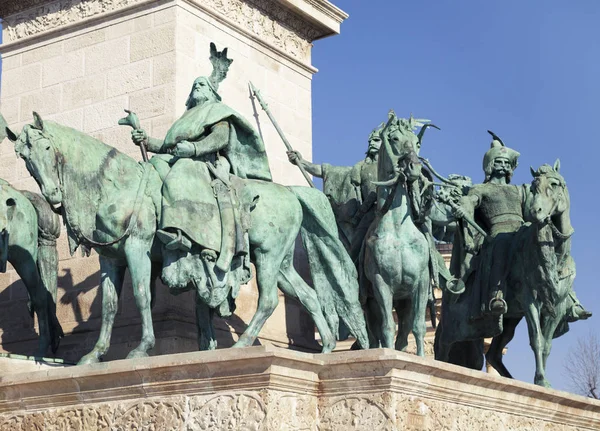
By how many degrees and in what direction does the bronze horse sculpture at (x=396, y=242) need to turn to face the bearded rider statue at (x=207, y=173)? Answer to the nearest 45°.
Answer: approximately 90° to its right

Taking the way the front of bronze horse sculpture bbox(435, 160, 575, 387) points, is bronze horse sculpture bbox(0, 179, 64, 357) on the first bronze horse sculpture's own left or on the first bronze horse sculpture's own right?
on the first bronze horse sculpture's own right

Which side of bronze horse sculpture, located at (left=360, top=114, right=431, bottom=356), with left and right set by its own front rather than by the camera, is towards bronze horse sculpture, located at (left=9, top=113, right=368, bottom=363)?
right

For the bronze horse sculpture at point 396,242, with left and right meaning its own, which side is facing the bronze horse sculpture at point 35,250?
right

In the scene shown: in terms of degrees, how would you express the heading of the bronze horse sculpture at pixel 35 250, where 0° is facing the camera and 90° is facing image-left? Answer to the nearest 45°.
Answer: approximately 90°

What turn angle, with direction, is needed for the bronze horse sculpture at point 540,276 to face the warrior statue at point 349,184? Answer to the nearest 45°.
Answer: approximately 135° to its right

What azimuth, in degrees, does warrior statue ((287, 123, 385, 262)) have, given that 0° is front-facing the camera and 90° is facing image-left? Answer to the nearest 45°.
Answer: approximately 0°
